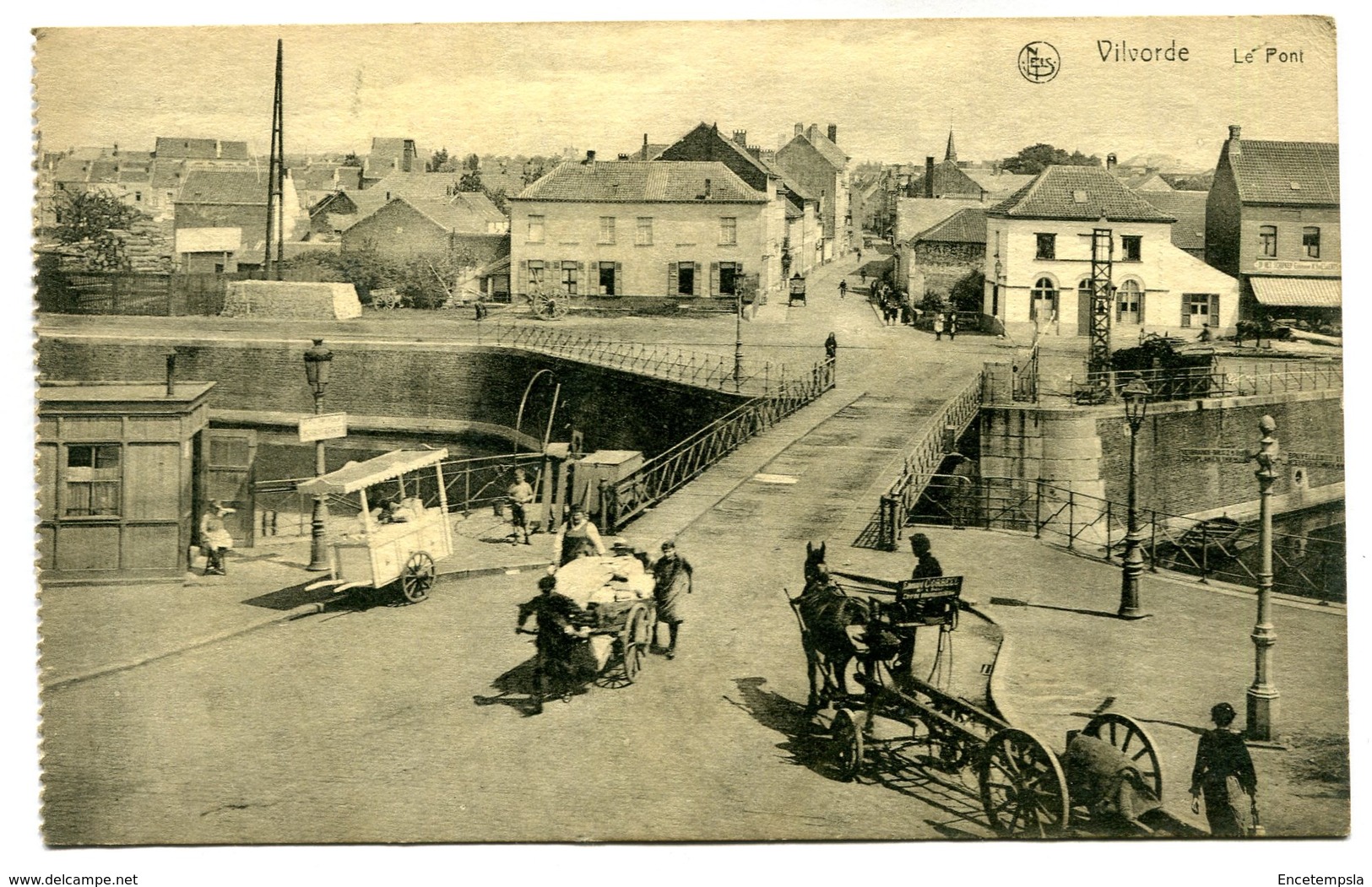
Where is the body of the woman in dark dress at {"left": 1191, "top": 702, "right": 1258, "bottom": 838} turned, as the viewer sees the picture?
away from the camera

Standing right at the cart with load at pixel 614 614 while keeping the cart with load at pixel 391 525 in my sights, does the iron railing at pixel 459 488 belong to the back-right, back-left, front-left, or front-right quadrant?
front-right

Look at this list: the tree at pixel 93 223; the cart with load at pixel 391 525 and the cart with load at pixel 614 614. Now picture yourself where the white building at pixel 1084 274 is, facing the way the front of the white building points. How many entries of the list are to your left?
0

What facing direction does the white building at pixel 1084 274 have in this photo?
toward the camera
